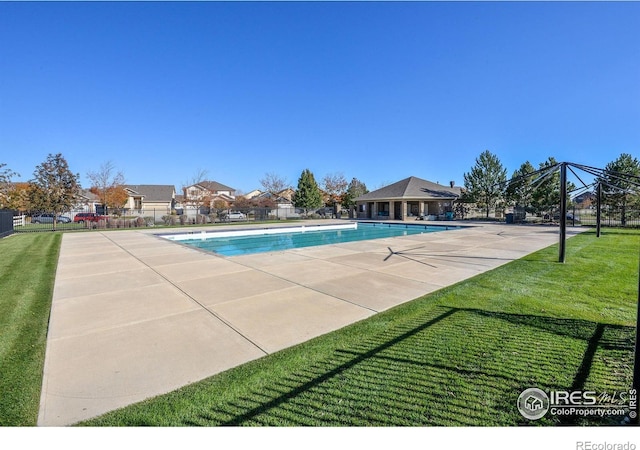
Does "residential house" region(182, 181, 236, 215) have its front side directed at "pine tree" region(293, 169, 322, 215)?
no

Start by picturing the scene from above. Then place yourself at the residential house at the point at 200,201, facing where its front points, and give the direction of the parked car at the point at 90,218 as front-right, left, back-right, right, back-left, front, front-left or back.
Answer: front-right

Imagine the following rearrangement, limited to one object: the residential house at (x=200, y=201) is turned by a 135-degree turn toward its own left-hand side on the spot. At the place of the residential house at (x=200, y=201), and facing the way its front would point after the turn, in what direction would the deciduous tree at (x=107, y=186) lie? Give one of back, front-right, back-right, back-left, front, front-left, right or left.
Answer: back-left

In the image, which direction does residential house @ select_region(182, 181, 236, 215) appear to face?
toward the camera

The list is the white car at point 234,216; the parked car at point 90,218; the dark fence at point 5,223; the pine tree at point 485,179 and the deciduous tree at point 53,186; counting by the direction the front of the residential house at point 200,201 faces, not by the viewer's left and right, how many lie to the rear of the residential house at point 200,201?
0

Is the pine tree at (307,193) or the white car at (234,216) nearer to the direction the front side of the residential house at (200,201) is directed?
the white car

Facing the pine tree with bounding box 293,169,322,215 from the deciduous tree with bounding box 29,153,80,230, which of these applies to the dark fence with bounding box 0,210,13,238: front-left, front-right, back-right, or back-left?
back-right

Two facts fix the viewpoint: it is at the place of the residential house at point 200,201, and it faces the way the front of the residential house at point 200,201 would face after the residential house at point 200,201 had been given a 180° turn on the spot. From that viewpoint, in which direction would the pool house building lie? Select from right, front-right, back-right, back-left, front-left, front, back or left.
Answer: back-right

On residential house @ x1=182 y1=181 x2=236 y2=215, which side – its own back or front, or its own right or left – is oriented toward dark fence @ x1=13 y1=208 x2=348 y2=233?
front

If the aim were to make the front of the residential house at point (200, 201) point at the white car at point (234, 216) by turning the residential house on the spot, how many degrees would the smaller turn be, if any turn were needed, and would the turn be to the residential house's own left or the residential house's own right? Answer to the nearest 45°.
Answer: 0° — it already faces it

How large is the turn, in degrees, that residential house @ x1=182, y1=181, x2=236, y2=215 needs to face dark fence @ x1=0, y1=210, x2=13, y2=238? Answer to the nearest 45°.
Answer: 0° — it already faces it

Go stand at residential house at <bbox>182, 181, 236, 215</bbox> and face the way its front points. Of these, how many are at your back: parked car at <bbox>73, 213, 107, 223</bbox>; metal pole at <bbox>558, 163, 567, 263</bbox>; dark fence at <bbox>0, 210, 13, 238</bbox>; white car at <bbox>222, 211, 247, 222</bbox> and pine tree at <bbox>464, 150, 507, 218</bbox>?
0

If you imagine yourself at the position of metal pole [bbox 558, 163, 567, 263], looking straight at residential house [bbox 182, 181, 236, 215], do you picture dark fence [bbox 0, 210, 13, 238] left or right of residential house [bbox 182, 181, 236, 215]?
left

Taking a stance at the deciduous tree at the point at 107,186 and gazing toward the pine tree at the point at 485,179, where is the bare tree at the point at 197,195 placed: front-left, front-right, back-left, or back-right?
front-left
